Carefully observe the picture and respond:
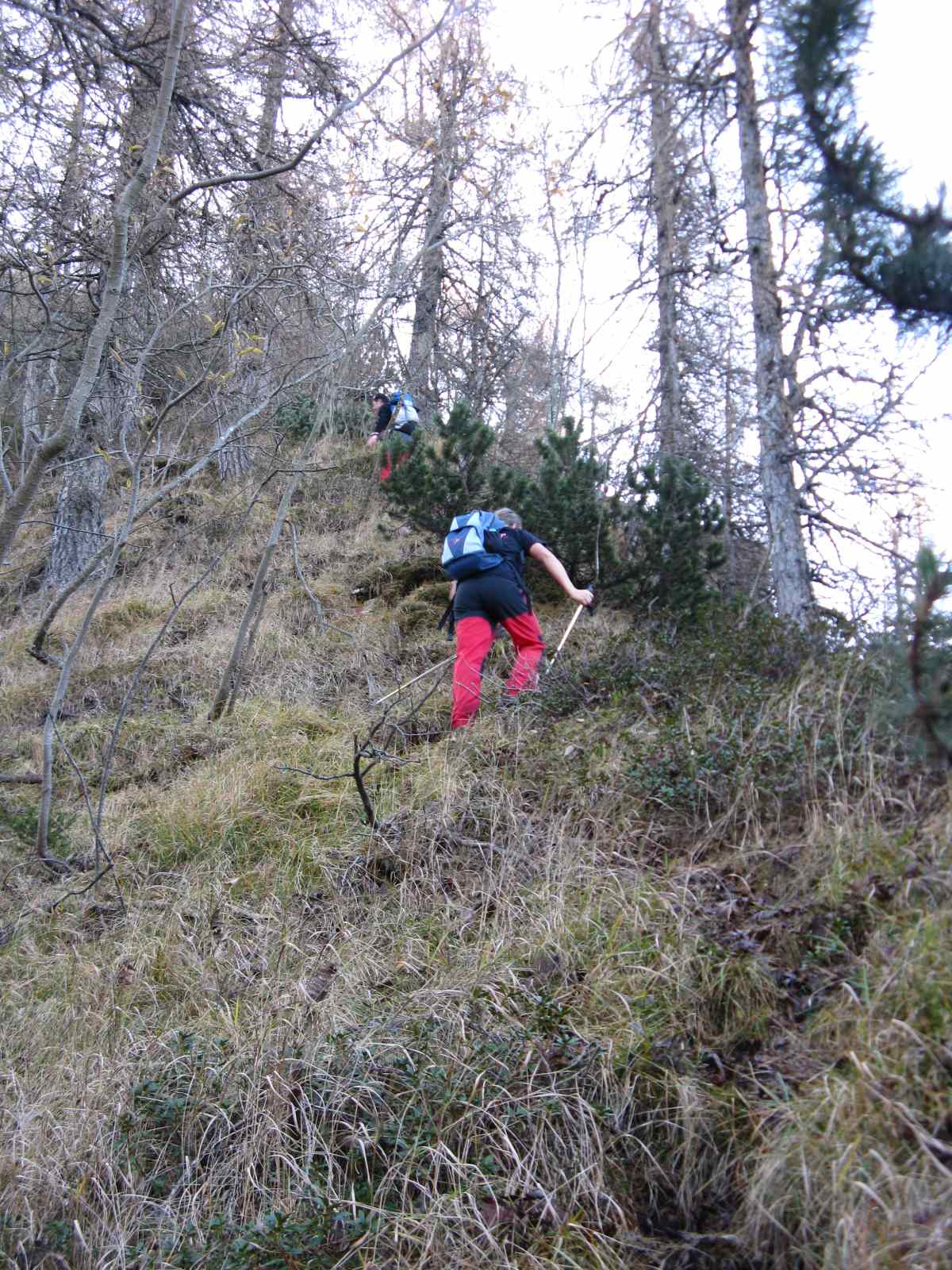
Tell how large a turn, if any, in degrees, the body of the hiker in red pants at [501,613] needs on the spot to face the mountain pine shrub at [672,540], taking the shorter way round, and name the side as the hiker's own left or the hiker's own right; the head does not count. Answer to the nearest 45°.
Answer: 0° — they already face it

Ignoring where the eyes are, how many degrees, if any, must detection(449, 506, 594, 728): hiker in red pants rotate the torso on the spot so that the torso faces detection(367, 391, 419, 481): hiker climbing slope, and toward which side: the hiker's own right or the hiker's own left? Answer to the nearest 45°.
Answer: approximately 45° to the hiker's own left

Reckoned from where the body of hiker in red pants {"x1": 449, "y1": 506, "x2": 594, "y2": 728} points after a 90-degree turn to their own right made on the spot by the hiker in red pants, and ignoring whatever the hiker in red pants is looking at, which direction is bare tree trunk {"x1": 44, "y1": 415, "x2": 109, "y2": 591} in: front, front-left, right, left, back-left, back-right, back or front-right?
back

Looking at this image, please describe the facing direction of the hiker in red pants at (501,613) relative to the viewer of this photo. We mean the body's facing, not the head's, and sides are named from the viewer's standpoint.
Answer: facing away from the viewer and to the right of the viewer

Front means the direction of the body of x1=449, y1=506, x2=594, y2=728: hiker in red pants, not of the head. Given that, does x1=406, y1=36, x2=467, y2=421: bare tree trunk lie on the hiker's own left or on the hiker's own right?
on the hiker's own left
